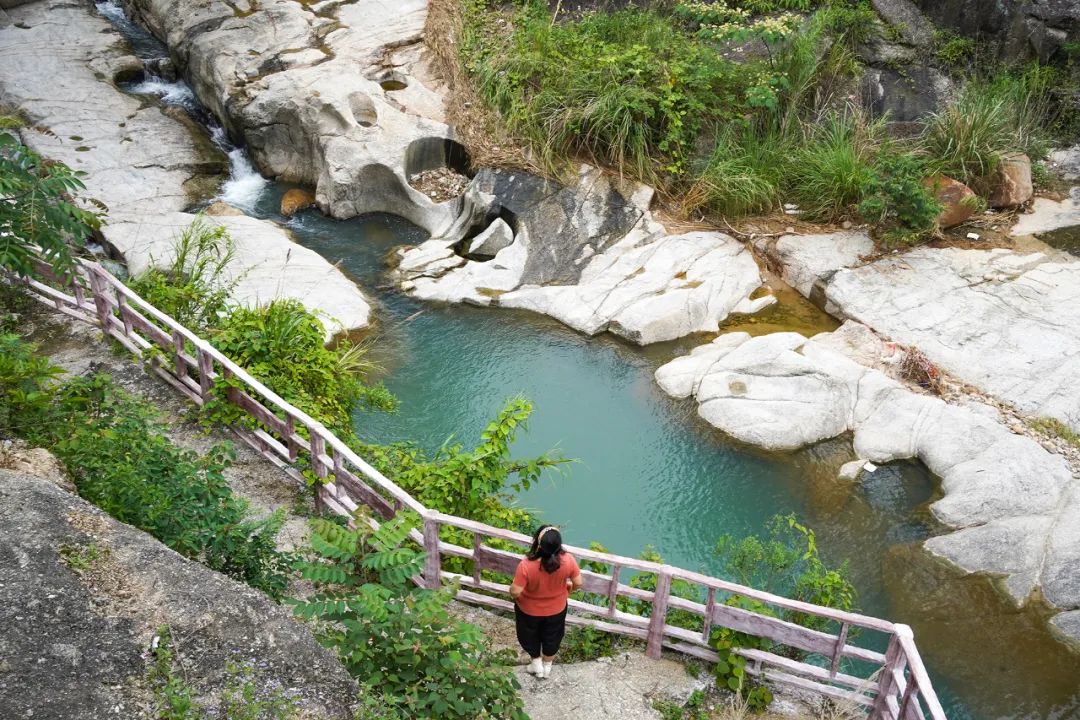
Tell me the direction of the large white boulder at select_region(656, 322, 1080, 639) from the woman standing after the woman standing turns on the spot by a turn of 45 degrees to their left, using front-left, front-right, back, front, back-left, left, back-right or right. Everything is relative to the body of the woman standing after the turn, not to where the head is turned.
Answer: right

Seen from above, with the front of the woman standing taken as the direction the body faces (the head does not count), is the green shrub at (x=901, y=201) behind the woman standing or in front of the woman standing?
in front

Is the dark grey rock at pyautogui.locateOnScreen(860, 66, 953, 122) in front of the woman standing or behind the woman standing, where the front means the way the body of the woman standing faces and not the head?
in front

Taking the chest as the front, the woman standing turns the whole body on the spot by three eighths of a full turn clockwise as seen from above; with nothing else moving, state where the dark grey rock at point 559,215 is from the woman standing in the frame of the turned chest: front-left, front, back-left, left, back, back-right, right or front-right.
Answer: back-left

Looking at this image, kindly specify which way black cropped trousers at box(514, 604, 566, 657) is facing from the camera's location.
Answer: facing away from the viewer

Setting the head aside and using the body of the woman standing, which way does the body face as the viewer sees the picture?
away from the camera

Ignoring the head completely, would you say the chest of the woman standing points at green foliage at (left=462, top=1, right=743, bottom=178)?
yes

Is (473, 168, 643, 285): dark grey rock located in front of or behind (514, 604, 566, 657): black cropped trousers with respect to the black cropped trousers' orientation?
in front

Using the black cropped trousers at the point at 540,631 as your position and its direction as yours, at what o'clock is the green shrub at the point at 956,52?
The green shrub is roughly at 1 o'clock from the black cropped trousers.

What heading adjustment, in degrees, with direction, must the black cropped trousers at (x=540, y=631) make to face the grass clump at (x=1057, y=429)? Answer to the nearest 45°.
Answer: approximately 45° to its right

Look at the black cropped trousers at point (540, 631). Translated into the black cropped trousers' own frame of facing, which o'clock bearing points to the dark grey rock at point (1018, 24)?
The dark grey rock is roughly at 1 o'clock from the black cropped trousers.

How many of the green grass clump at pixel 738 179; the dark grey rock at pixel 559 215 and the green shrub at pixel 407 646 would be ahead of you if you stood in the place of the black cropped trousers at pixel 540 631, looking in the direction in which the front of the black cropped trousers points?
2

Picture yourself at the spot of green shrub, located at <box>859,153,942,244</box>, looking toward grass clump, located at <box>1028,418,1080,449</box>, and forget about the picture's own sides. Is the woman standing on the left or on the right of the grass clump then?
right

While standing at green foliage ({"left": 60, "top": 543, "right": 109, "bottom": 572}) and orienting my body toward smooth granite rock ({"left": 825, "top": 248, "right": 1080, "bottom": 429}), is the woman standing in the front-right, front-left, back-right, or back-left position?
front-right

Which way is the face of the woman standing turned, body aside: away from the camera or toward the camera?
away from the camera
